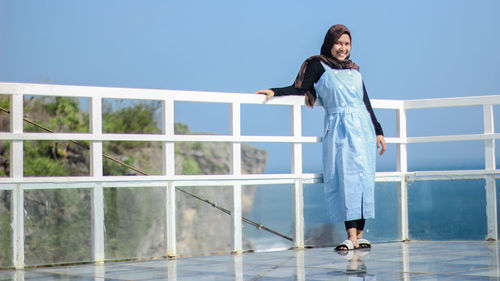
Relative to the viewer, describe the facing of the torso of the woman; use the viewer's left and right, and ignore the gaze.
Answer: facing the viewer and to the right of the viewer
